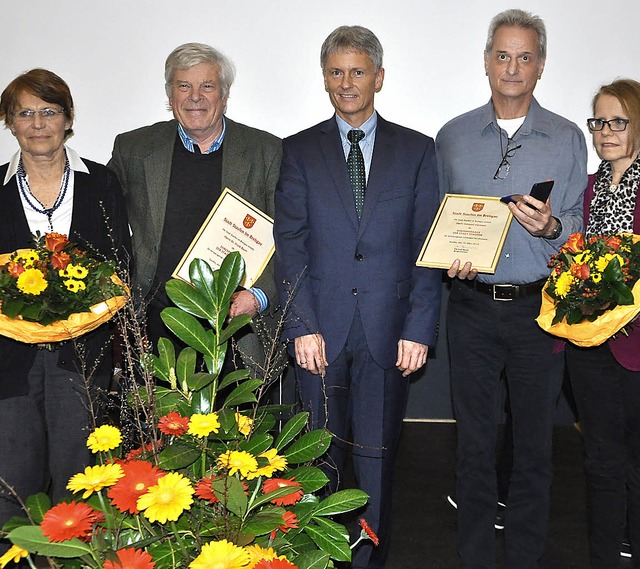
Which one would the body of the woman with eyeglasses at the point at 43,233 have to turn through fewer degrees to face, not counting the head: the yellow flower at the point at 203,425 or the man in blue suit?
the yellow flower

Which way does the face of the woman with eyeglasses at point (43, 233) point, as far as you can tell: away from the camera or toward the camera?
toward the camera

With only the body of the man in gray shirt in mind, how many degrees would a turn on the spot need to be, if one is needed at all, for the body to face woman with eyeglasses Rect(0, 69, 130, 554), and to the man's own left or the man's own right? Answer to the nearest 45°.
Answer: approximately 90° to the man's own right

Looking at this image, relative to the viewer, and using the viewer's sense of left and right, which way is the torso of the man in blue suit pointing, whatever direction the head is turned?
facing the viewer

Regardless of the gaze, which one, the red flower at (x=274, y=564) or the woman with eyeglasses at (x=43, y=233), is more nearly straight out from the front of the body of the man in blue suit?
the red flower

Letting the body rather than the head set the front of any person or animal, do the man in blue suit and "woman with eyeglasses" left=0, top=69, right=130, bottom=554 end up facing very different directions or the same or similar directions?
same or similar directions

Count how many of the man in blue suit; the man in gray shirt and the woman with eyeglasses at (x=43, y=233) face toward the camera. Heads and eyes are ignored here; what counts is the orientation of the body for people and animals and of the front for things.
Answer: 3

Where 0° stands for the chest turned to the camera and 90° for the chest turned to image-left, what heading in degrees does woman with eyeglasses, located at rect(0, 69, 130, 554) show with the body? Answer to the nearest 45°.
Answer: approximately 0°

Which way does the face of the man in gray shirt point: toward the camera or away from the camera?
toward the camera

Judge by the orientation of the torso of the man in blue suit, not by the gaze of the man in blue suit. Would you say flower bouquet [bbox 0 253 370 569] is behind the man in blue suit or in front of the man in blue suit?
in front

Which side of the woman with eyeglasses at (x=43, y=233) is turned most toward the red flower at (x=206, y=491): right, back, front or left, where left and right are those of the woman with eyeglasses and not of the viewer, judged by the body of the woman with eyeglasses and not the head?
front

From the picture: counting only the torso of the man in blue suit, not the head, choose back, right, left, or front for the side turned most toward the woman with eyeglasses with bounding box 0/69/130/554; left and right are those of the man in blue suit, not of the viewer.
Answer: right

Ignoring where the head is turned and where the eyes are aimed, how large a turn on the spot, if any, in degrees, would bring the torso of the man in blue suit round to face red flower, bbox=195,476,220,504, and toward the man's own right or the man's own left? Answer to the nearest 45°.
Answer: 0° — they already face it

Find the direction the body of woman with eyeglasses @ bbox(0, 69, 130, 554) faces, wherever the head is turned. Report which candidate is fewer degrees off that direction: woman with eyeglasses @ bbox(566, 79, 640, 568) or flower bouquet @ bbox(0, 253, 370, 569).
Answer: the flower bouquet

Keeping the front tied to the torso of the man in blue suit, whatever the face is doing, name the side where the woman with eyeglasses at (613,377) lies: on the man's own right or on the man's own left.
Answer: on the man's own left

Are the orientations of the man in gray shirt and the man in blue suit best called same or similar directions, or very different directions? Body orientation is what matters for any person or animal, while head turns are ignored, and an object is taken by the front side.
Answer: same or similar directions

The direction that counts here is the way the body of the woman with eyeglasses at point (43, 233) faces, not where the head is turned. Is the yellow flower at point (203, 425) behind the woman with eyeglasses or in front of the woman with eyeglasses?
in front

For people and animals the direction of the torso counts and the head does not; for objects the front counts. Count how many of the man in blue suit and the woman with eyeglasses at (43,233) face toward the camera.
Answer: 2

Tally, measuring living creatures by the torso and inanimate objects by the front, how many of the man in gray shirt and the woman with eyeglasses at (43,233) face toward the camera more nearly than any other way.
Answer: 2
